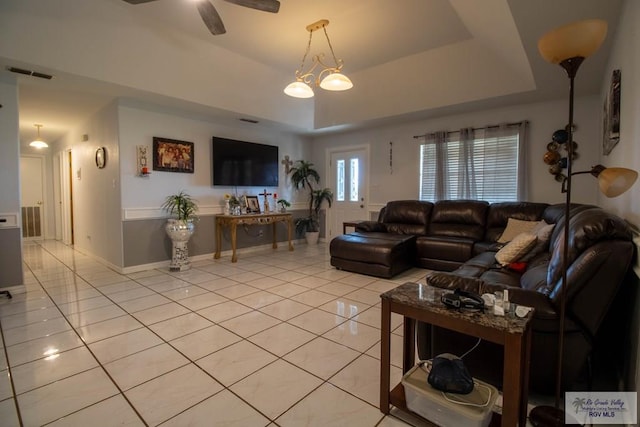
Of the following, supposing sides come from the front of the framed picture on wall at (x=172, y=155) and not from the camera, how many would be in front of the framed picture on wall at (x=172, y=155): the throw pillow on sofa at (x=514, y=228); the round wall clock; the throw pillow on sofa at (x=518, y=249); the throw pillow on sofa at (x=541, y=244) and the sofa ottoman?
4

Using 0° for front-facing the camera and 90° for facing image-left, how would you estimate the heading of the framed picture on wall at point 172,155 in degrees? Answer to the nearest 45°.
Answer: approximately 315°

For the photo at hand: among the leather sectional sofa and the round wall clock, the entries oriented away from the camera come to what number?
0

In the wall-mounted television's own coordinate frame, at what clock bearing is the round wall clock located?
The round wall clock is roughly at 4 o'clock from the wall-mounted television.

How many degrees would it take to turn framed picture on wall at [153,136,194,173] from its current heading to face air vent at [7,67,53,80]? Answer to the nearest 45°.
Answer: approximately 90° to its right

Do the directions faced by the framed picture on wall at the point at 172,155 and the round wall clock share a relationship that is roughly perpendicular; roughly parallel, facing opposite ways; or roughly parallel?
roughly perpendicular

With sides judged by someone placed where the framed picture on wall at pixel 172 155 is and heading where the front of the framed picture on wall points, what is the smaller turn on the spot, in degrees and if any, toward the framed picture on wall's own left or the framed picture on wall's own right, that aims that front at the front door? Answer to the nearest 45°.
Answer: approximately 45° to the framed picture on wall's own left

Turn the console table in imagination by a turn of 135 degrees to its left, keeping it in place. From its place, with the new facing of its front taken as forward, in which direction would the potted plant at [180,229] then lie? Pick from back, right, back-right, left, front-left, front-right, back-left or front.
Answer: back-left

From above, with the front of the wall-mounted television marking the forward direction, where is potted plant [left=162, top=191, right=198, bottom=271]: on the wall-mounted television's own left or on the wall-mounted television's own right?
on the wall-mounted television's own right

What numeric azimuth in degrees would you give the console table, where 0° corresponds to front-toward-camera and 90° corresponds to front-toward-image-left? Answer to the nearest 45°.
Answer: approximately 315°
